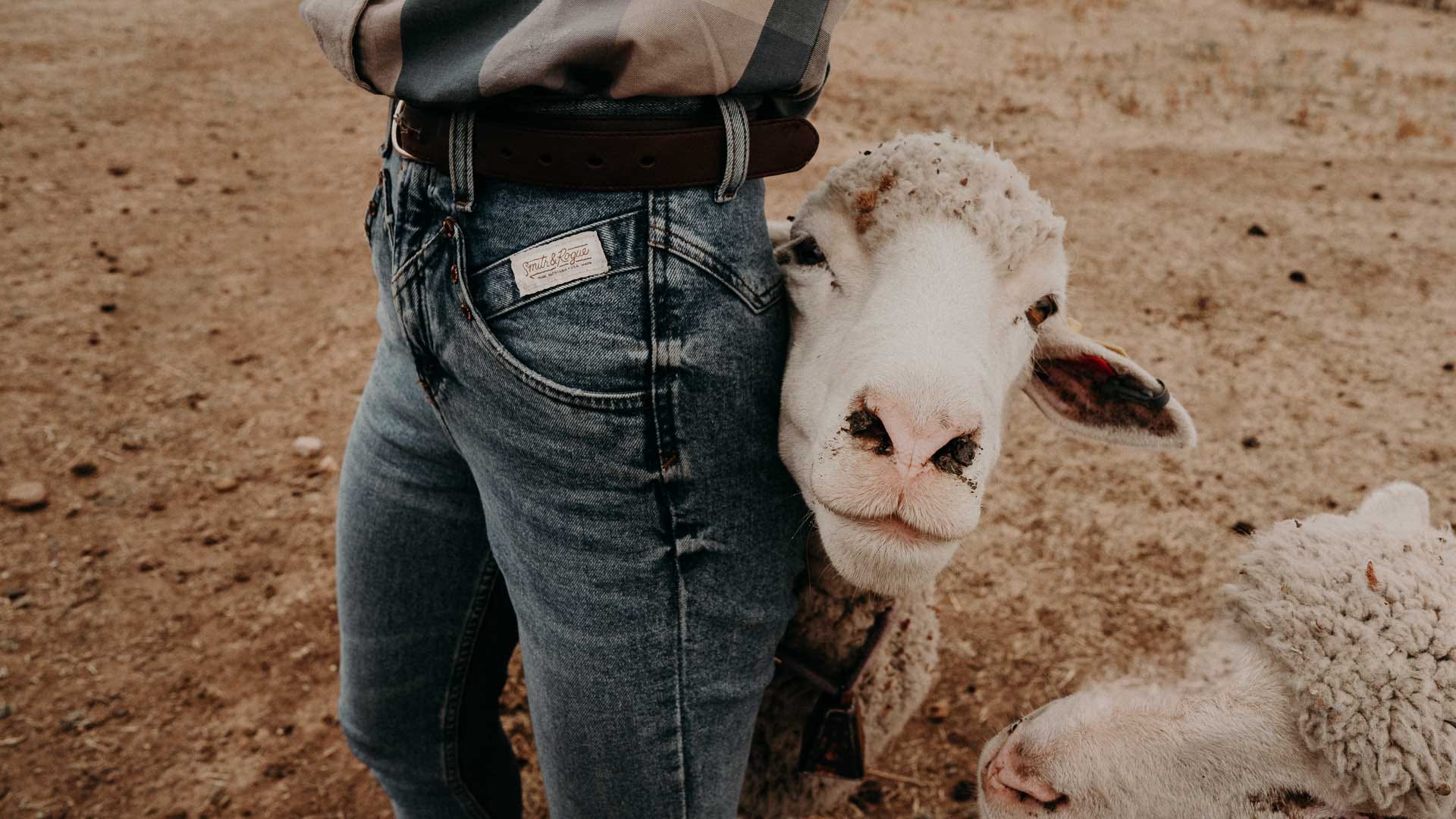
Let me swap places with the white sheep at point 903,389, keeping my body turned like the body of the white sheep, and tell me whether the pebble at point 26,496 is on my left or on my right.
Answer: on my right

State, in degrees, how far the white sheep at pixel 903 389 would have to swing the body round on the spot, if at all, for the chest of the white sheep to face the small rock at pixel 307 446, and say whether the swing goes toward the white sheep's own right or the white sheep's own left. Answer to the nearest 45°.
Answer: approximately 135° to the white sheep's own right

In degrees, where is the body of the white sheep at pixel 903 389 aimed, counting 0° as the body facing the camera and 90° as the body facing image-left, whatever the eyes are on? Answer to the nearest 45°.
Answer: approximately 0°
